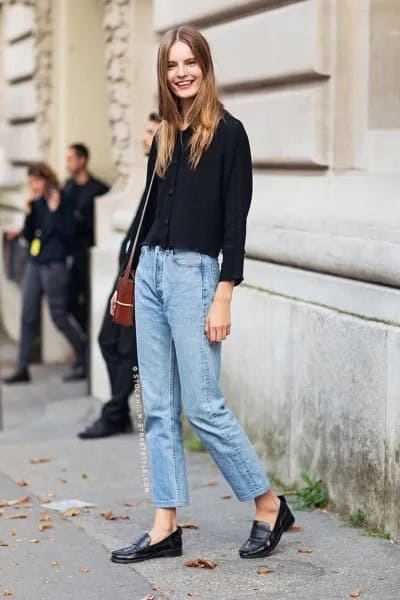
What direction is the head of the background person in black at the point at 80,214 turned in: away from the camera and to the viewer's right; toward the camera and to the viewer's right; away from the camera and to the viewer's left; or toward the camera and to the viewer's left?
toward the camera and to the viewer's left

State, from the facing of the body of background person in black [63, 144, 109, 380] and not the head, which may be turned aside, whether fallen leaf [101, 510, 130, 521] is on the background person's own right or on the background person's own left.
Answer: on the background person's own left

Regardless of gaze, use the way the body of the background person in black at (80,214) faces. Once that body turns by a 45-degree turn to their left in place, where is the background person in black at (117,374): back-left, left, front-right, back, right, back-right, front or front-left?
front

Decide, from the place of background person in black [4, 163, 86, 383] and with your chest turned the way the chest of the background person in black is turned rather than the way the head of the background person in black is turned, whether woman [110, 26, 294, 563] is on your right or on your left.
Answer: on your left

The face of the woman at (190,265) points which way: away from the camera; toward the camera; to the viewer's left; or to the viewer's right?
toward the camera

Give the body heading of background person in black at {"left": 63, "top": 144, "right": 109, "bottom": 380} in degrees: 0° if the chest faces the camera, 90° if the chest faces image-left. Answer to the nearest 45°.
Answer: approximately 45°

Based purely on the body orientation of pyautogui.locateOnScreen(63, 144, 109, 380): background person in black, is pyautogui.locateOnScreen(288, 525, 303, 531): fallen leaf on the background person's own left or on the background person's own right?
on the background person's own left

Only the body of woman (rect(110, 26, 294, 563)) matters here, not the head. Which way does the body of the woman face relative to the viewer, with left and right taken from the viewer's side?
facing the viewer and to the left of the viewer

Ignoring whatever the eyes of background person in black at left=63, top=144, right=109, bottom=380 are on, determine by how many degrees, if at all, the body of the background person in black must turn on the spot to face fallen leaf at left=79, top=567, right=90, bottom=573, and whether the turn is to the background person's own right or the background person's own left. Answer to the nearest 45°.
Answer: approximately 45° to the background person's own left

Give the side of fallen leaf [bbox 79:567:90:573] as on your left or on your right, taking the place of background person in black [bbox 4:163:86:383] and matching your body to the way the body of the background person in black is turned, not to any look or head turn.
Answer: on your left

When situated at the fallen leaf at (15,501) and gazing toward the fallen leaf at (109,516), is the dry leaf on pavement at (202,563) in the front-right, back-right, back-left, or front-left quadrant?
front-right
